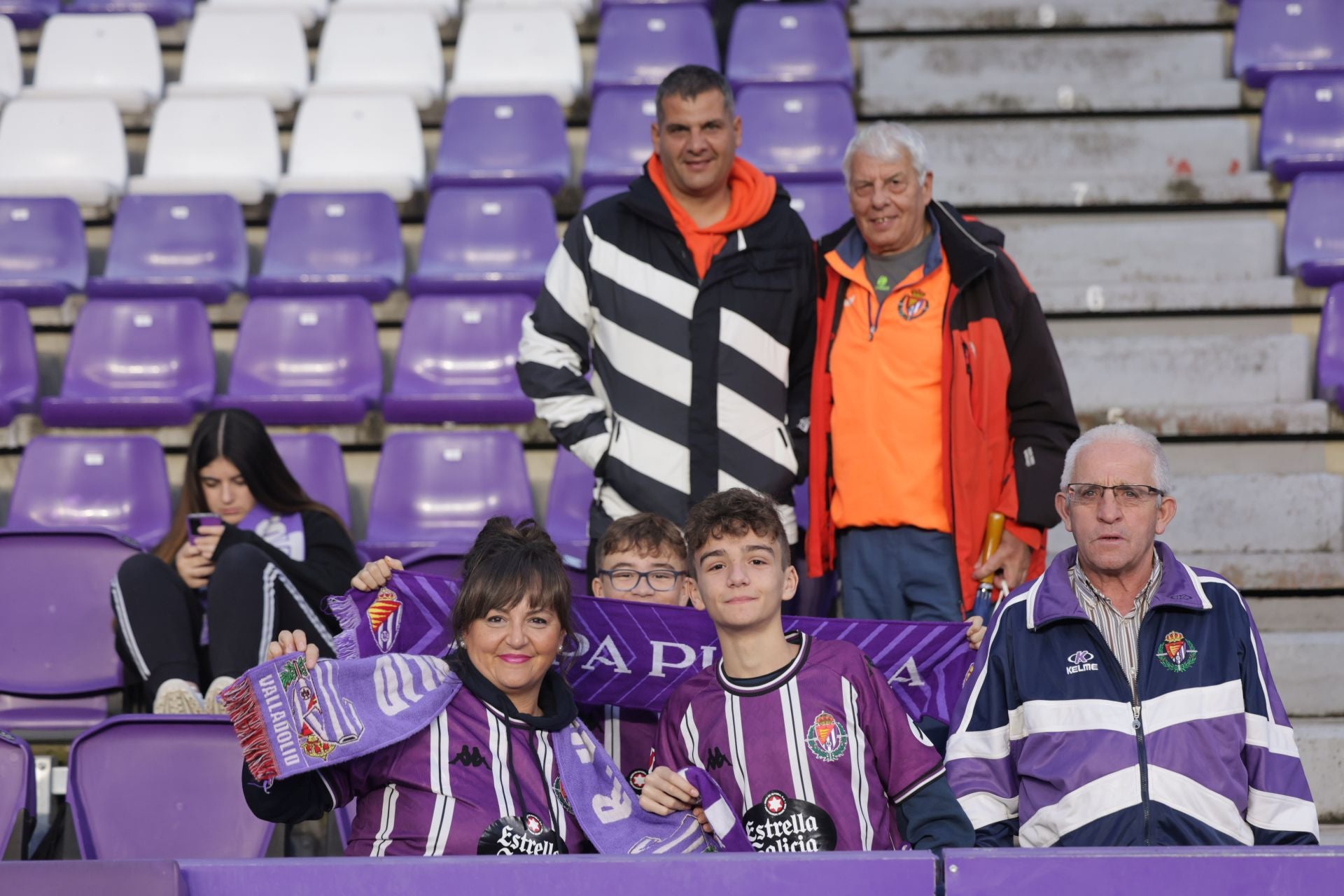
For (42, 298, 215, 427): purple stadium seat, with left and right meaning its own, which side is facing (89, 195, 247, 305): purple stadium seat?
back

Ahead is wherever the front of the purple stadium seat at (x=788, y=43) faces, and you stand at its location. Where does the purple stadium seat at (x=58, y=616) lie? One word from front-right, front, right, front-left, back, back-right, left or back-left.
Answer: front-right

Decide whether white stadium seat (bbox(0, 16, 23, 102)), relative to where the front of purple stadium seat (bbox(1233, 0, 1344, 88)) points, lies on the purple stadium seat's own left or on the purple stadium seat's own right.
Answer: on the purple stadium seat's own right

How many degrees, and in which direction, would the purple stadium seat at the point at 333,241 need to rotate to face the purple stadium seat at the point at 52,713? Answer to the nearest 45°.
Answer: approximately 45° to its right

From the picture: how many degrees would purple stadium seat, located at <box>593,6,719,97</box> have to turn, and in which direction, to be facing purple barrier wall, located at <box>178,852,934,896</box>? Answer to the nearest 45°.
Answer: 0° — it already faces it

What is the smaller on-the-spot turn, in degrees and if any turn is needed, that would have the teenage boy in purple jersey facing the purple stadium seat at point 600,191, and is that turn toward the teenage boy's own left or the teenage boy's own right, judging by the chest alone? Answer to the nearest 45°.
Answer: approximately 180°

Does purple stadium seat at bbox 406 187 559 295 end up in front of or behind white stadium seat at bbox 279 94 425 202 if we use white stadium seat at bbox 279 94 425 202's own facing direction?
in front

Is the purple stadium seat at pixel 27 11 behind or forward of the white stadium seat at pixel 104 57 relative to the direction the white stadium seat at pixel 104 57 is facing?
behind
